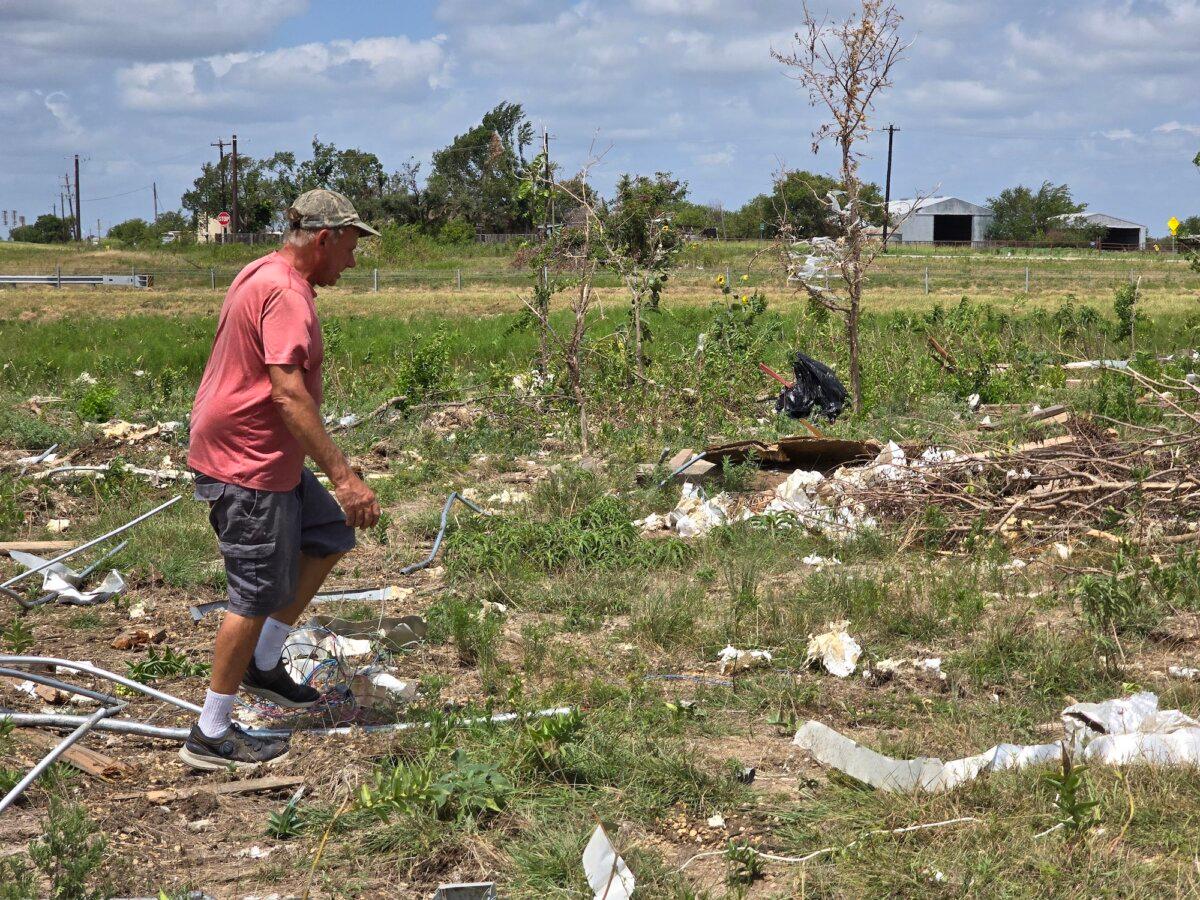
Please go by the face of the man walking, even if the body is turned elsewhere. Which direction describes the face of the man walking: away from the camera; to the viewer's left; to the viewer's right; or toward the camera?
to the viewer's right

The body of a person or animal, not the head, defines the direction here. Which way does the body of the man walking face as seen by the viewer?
to the viewer's right

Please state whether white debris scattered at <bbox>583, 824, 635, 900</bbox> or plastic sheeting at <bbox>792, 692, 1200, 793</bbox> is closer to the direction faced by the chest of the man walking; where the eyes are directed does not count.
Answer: the plastic sheeting

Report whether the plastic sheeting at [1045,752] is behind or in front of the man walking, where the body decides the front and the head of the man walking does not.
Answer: in front

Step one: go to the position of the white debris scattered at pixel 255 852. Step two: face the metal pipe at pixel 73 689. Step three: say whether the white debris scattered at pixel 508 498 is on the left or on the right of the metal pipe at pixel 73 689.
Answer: right
